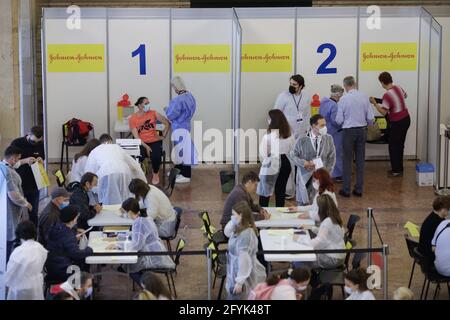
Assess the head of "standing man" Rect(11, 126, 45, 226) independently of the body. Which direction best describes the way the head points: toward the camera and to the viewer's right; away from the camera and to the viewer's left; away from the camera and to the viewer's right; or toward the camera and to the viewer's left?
toward the camera and to the viewer's right

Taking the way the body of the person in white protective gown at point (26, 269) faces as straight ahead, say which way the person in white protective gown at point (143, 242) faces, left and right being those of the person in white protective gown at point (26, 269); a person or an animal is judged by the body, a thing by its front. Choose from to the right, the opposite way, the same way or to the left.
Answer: to the left

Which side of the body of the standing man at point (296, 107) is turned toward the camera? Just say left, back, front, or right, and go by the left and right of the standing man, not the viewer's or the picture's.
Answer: front

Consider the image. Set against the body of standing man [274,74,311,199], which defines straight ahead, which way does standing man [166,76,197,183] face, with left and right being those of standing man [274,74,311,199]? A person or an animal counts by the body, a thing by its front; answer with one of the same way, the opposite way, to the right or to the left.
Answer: to the right

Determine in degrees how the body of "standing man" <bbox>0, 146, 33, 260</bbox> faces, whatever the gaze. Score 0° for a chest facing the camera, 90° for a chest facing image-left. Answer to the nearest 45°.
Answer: approximately 270°

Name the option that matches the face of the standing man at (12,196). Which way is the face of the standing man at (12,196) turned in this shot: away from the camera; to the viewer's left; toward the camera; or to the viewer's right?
to the viewer's right

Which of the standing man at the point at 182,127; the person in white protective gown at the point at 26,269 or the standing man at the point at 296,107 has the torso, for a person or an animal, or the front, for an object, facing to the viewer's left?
the standing man at the point at 182,127

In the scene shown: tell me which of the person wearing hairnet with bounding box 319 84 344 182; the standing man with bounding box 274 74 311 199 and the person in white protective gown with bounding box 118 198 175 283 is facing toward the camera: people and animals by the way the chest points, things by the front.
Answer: the standing man

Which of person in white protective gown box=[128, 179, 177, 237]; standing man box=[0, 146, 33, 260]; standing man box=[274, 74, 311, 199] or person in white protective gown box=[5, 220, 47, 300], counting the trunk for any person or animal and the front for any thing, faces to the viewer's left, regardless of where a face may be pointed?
person in white protective gown box=[128, 179, 177, 237]

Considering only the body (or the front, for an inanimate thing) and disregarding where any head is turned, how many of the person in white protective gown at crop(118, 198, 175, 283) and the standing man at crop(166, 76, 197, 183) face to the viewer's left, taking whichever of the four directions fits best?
2

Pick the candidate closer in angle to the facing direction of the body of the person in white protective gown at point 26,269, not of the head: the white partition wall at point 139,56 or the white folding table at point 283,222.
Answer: the white partition wall

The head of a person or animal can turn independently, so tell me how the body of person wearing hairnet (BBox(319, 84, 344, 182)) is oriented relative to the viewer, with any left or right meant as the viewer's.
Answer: facing to the right of the viewer

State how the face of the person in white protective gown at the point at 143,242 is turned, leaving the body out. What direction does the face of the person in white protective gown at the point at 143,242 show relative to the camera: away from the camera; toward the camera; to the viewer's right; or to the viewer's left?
to the viewer's left

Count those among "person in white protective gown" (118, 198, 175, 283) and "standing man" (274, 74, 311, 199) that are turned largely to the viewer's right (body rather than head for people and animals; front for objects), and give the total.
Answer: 0

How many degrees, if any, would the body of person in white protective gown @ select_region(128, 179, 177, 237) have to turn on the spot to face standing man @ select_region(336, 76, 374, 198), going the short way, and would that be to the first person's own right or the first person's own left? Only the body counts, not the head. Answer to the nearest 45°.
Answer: approximately 135° to the first person's own right

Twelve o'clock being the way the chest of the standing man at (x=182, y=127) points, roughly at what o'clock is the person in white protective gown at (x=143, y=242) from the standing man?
The person in white protective gown is roughly at 9 o'clock from the standing man.

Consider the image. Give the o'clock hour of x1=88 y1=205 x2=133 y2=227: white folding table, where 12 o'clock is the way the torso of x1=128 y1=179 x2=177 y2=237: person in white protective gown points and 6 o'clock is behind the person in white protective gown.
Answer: The white folding table is roughly at 12 o'clock from the person in white protective gown.

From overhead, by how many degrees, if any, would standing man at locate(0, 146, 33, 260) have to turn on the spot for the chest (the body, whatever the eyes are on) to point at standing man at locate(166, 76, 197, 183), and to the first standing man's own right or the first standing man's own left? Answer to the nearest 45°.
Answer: approximately 45° to the first standing man's own left

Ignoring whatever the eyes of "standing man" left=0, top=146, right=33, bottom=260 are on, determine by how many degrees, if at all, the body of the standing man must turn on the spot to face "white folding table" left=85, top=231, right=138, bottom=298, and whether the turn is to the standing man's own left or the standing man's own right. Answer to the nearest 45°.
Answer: approximately 45° to the standing man's own right

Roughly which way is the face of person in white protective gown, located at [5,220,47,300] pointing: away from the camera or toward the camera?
away from the camera

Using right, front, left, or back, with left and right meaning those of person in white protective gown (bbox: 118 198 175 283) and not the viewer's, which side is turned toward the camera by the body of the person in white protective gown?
left

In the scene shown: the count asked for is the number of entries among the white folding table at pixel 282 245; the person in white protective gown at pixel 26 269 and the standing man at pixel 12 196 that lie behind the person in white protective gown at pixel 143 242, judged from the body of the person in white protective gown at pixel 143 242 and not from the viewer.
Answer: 1
